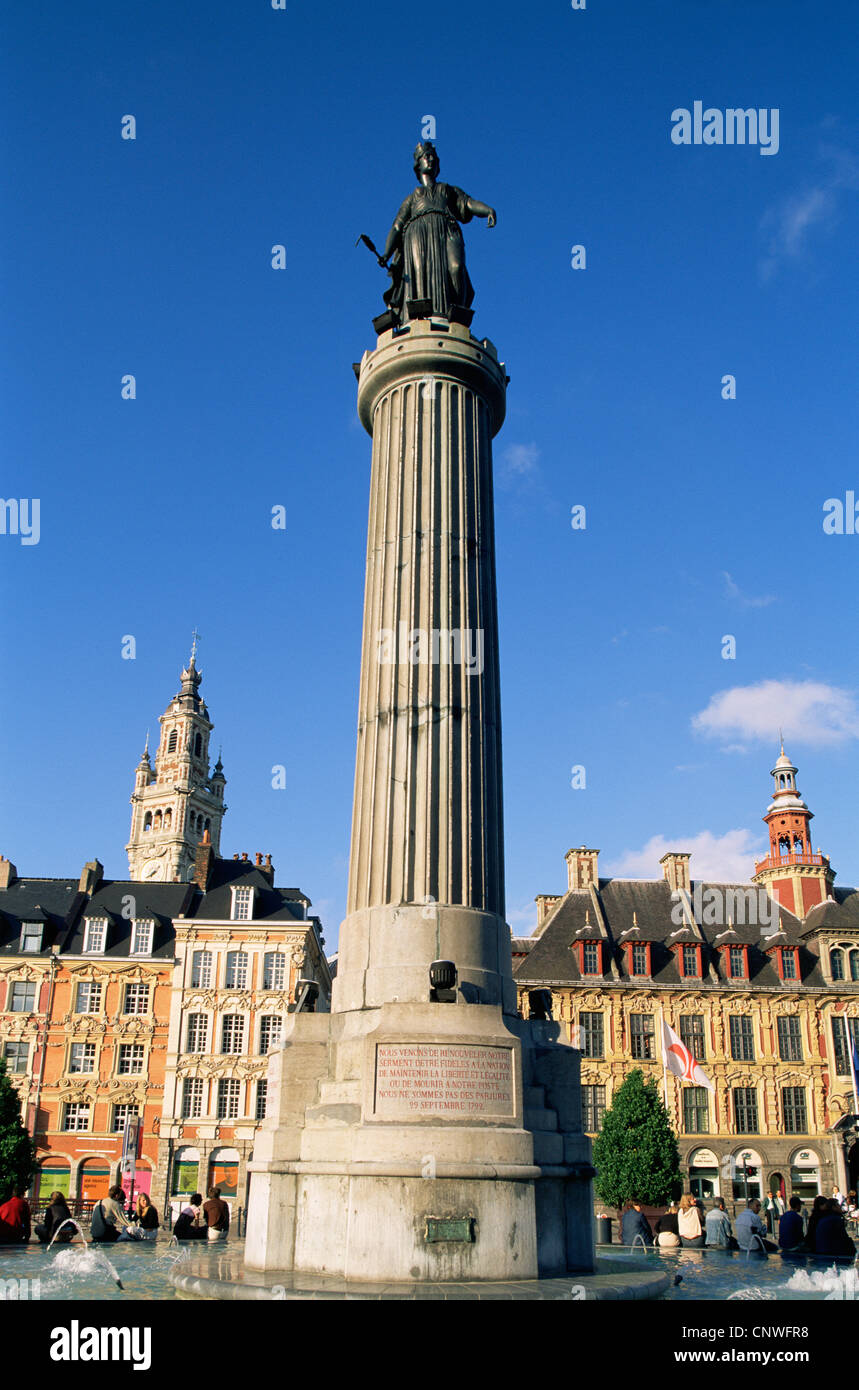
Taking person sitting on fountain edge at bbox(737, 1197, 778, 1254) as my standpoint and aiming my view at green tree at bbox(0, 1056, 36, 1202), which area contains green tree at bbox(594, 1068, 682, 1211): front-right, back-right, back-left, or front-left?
front-right

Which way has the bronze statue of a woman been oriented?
toward the camera
